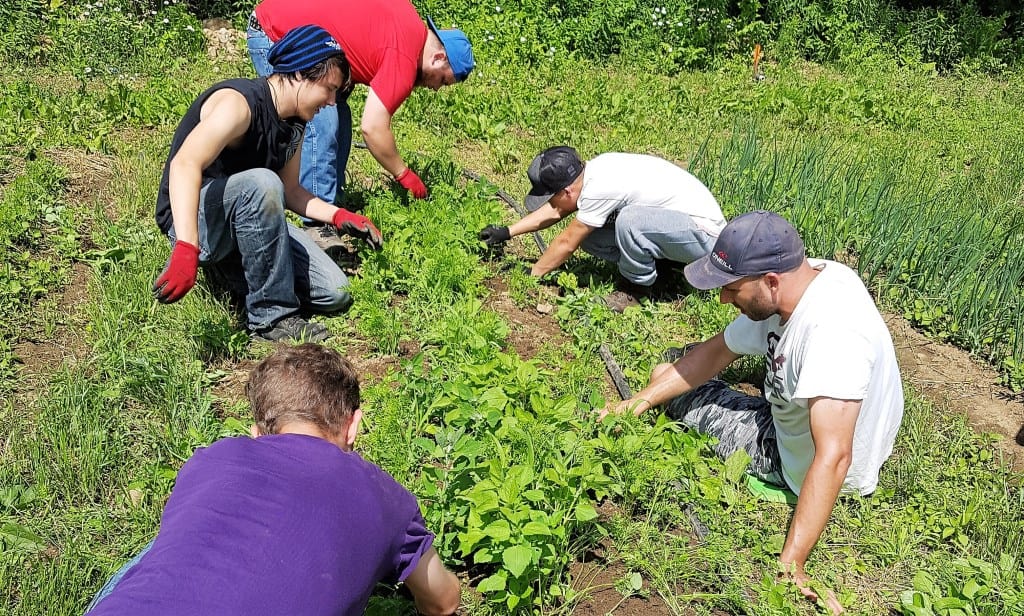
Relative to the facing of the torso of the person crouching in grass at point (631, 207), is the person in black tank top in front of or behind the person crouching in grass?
in front

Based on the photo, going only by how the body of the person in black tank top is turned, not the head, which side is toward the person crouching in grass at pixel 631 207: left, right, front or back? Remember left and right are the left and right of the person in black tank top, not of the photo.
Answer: front

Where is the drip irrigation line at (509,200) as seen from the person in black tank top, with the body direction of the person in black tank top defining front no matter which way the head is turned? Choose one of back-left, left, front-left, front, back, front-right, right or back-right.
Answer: front-left

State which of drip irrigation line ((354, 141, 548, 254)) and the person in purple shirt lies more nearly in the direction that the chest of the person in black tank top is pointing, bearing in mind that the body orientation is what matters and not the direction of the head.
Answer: the drip irrigation line

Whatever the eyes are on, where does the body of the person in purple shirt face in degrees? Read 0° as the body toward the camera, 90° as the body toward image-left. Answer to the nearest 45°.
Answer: approximately 225°

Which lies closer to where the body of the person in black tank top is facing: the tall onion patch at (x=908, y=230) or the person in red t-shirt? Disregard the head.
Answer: the tall onion patch

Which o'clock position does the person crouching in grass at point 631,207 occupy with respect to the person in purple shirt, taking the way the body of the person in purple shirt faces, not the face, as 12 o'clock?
The person crouching in grass is roughly at 12 o'clock from the person in purple shirt.

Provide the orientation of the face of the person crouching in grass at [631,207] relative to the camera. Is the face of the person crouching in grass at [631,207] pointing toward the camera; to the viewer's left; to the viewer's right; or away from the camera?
to the viewer's left

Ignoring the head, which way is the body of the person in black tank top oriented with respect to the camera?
to the viewer's right

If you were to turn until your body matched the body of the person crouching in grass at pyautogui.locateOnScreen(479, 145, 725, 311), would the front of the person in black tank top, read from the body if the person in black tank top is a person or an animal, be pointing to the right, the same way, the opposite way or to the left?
the opposite way

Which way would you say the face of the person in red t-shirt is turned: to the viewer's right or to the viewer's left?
to the viewer's right

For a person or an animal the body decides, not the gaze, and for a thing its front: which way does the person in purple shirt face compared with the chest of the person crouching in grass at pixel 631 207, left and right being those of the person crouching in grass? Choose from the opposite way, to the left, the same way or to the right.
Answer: to the right

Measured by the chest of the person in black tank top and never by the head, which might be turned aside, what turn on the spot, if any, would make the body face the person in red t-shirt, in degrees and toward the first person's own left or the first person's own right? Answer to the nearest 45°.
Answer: approximately 45° to the first person's own left

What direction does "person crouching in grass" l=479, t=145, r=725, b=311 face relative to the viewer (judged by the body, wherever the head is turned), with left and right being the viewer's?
facing to the left of the viewer

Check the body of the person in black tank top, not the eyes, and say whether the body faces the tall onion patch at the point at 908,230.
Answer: yes

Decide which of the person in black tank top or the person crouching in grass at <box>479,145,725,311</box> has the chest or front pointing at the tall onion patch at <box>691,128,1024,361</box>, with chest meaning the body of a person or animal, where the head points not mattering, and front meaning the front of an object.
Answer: the person in black tank top
